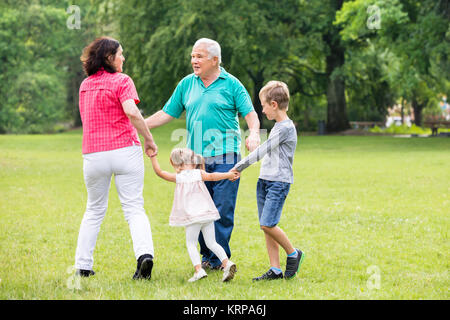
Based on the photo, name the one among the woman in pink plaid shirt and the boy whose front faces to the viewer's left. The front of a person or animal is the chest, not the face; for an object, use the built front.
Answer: the boy

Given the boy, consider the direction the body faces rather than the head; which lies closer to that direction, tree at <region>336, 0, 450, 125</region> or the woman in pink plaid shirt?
the woman in pink plaid shirt

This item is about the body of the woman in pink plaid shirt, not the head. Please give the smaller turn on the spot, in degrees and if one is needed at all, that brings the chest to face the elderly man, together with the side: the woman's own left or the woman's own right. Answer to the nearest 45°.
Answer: approximately 45° to the woman's own right

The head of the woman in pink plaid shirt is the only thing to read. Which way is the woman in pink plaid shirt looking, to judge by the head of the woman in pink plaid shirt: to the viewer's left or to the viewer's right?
to the viewer's right

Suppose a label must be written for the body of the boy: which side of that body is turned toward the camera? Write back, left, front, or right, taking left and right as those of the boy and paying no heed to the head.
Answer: left

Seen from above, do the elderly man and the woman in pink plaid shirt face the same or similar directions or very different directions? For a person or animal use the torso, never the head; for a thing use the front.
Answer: very different directions

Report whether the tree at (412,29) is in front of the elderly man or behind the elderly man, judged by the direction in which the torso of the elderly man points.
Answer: behind

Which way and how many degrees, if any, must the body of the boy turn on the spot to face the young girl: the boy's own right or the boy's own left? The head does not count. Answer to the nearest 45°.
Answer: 0° — they already face them

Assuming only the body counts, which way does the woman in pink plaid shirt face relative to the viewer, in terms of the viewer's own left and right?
facing away from the viewer and to the right of the viewer

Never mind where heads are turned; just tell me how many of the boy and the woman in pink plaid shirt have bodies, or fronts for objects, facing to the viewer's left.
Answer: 1

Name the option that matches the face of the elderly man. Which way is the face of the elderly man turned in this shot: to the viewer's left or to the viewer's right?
to the viewer's left

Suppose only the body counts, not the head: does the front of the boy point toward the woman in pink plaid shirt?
yes

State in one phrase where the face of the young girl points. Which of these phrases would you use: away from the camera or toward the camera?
away from the camera

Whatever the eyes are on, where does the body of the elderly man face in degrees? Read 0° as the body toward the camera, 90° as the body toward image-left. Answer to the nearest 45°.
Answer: approximately 45°

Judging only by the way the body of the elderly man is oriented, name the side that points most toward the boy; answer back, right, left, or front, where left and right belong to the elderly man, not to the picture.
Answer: left

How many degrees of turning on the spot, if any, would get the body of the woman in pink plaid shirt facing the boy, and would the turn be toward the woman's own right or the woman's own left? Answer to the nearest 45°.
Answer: approximately 45° to the woman's own right

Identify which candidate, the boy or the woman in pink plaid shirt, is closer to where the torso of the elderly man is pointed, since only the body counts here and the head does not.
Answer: the woman in pink plaid shirt

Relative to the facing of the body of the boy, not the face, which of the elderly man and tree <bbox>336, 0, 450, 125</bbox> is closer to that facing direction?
the elderly man
